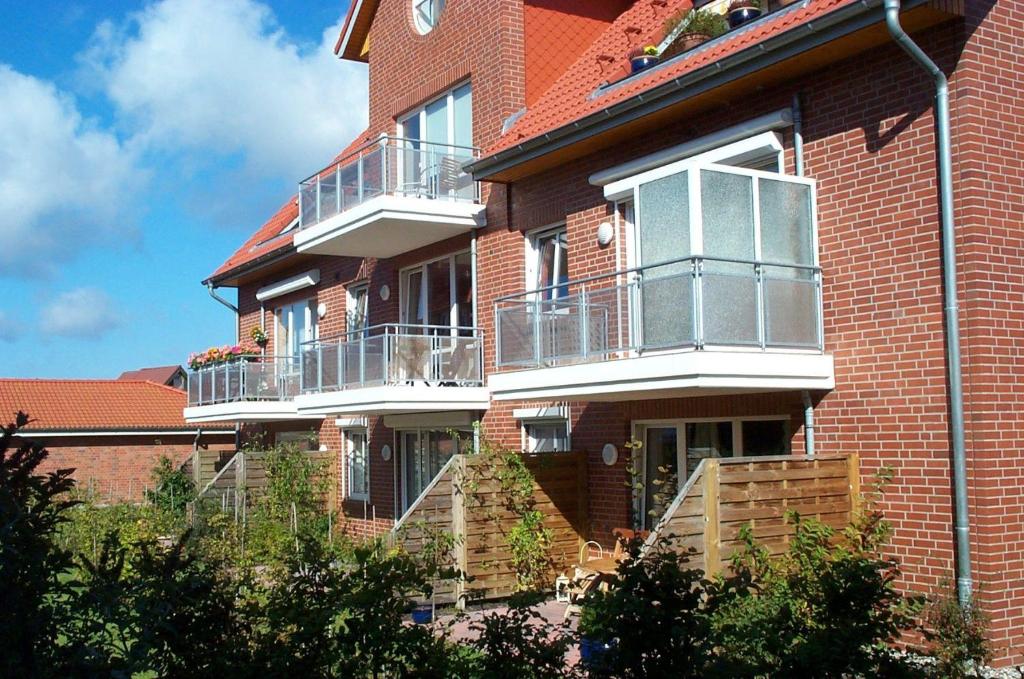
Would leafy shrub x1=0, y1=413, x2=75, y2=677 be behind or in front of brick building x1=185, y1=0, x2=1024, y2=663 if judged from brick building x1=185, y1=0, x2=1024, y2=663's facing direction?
in front

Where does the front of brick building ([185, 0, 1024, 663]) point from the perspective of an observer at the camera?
facing the viewer and to the left of the viewer

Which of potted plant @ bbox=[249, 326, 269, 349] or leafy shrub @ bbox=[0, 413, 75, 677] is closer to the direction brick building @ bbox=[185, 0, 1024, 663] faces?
the leafy shrub

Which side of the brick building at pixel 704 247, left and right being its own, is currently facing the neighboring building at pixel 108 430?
right

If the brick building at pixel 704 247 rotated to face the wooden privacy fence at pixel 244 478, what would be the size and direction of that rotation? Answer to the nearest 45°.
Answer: approximately 90° to its right

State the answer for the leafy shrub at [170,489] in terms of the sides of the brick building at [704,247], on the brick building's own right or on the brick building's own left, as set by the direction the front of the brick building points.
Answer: on the brick building's own right

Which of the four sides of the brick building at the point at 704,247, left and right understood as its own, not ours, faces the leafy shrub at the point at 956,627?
left

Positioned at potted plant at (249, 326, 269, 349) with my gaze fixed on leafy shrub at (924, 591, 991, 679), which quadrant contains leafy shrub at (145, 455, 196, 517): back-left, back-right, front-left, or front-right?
back-right
